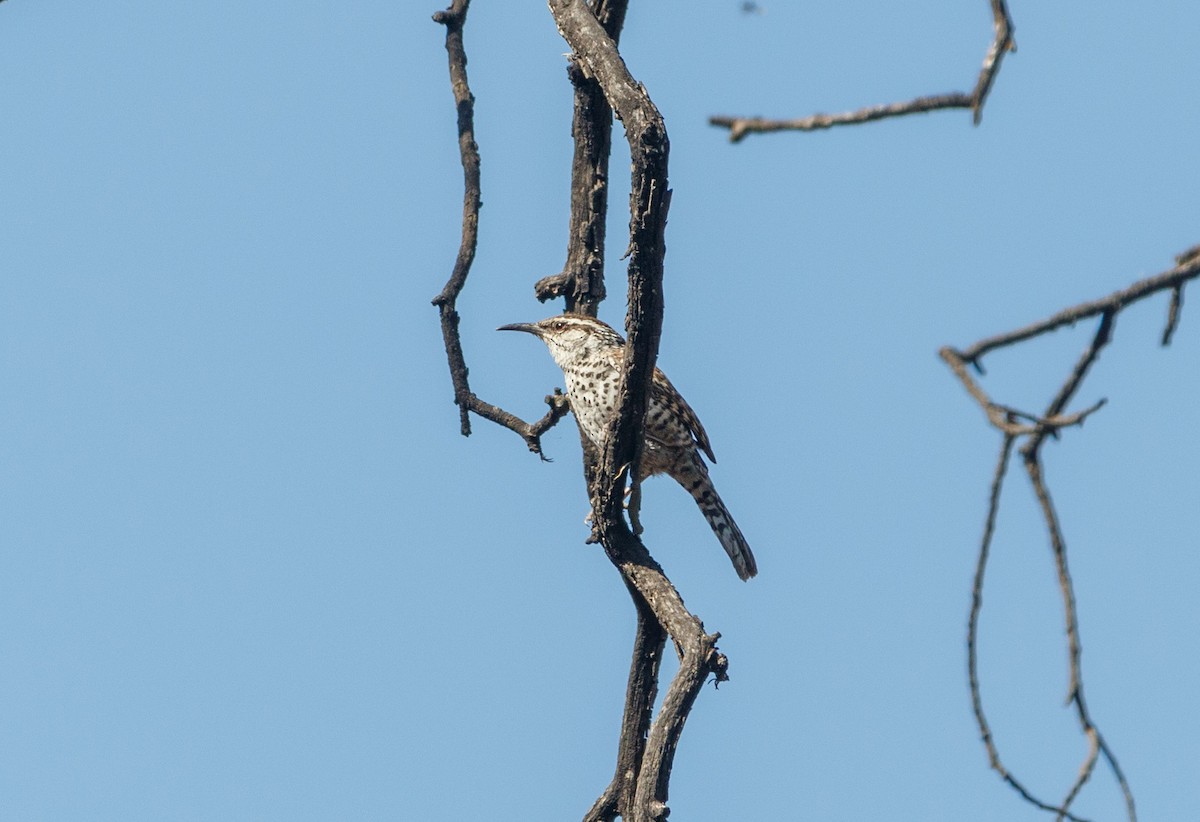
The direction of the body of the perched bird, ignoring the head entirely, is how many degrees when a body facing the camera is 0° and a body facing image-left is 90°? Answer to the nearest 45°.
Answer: approximately 90°

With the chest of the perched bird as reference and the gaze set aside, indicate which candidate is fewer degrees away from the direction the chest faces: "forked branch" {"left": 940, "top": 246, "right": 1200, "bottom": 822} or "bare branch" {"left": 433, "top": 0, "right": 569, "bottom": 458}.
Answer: the bare branch

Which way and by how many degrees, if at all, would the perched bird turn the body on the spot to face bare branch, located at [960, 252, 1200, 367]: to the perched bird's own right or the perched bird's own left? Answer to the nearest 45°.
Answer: approximately 180°

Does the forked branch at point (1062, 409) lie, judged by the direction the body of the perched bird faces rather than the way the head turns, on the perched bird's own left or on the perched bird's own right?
on the perched bird's own left
